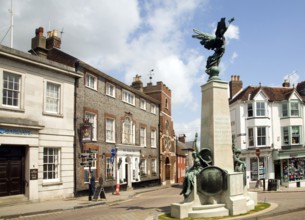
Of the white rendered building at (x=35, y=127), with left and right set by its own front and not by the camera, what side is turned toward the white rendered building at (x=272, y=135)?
left

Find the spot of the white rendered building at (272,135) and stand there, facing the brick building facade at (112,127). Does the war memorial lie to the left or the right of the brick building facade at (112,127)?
left

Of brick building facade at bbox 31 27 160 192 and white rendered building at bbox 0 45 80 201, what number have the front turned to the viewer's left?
0

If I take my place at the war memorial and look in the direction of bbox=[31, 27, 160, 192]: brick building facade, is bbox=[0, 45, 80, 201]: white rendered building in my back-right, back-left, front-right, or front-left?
front-left

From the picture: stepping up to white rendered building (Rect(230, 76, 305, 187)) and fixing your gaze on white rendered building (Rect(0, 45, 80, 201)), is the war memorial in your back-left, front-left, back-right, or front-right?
front-left

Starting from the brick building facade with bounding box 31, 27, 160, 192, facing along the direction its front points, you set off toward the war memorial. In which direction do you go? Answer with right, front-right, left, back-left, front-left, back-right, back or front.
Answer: front-right

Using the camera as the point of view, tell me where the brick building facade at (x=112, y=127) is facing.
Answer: facing the viewer and to the right of the viewer

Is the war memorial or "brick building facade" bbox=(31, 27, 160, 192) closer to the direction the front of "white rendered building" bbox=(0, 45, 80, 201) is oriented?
the war memorial

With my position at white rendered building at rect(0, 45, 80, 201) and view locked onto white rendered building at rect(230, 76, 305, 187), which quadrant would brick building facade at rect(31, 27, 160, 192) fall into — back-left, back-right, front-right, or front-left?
front-left

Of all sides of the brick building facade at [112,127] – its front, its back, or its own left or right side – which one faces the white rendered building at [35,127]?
right

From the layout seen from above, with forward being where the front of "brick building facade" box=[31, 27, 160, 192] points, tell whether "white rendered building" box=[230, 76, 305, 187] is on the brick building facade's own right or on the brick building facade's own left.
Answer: on the brick building facade's own left

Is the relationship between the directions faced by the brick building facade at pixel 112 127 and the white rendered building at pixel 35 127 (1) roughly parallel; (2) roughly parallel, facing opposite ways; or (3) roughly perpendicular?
roughly parallel
